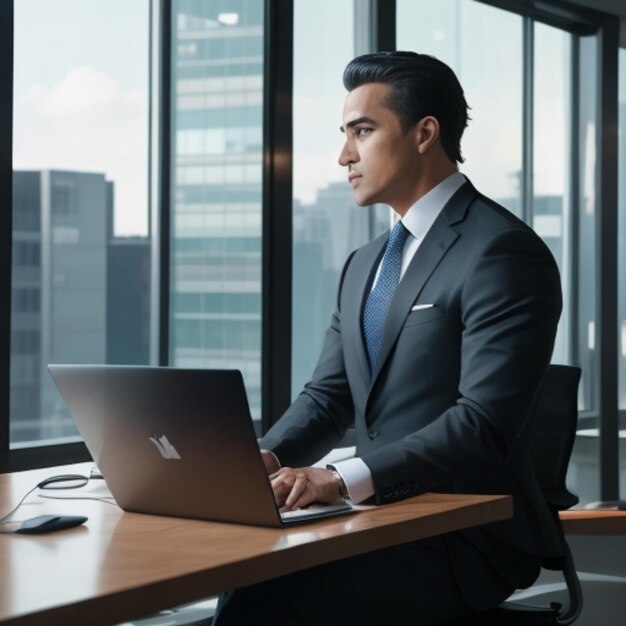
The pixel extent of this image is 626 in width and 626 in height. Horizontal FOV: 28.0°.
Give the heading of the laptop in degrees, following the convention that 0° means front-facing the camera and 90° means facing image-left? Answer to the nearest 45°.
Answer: approximately 225°

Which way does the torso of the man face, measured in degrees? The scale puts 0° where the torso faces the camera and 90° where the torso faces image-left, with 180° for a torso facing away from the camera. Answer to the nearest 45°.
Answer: approximately 45°

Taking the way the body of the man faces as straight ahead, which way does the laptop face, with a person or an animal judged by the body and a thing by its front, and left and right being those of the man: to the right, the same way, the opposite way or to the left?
the opposite way

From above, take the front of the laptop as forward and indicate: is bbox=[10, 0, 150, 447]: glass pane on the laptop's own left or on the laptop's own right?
on the laptop's own left

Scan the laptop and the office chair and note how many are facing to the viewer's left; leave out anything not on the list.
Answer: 1

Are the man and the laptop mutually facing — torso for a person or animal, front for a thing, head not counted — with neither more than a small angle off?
yes

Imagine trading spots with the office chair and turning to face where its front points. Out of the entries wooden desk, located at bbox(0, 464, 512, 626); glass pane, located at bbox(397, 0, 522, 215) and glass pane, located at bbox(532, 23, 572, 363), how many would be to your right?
2

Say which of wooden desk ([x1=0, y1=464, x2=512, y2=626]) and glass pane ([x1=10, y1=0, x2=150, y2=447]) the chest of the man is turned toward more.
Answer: the wooden desk

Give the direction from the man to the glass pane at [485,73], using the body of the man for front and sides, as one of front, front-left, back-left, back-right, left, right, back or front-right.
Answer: back-right

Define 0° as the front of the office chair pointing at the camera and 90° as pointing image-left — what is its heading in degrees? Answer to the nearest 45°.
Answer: approximately 90°
